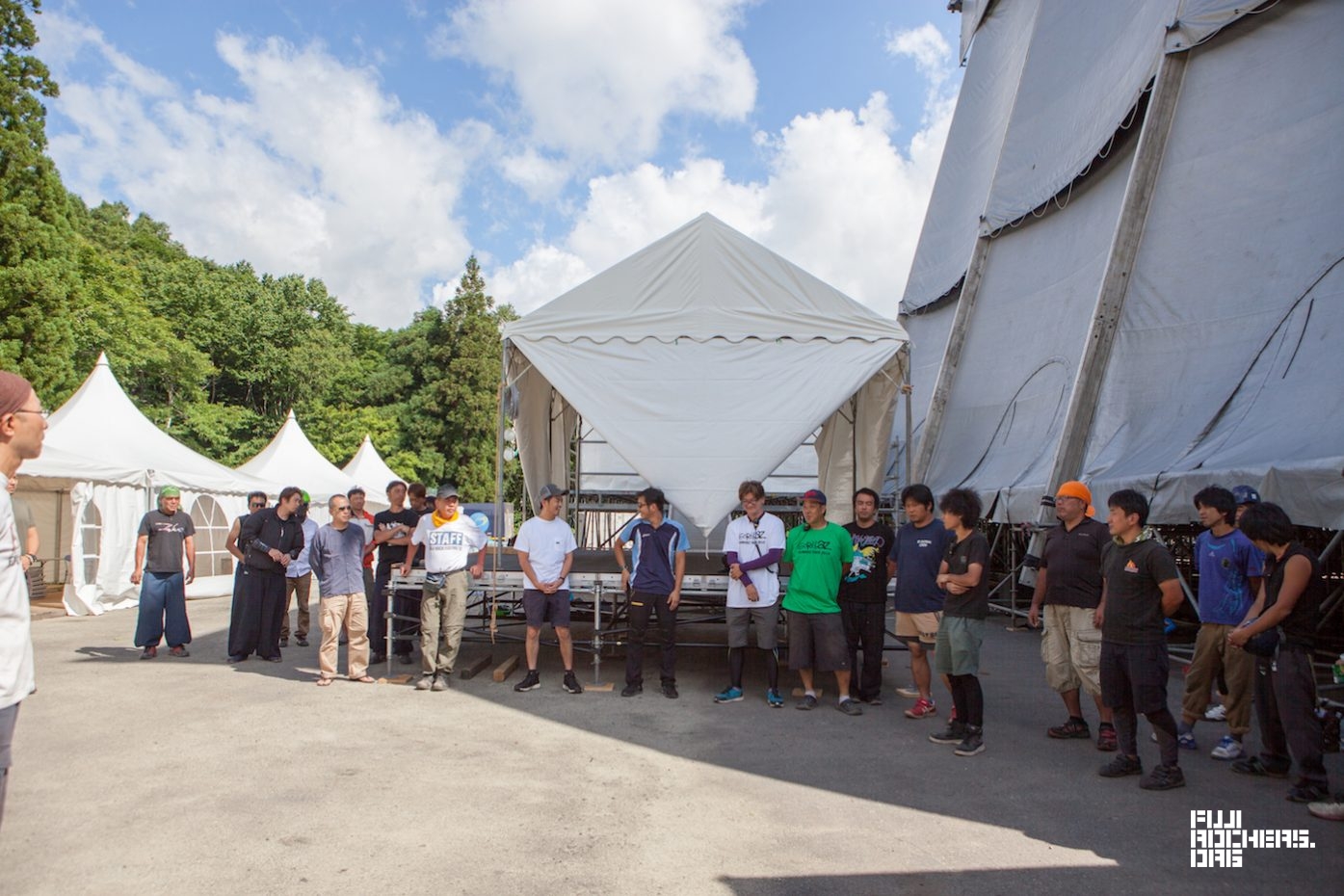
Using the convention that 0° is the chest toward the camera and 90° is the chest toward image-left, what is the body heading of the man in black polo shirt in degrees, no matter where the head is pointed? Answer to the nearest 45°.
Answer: approximately 45°

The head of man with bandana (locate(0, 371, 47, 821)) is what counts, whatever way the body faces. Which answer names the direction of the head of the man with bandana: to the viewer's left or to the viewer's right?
to the viewer's right

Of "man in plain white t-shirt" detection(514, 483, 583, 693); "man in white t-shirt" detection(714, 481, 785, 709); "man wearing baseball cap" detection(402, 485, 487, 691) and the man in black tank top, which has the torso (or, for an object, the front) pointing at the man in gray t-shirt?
the man in black tank top

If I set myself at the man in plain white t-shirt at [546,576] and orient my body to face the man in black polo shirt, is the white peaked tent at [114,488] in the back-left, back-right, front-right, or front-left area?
back-left

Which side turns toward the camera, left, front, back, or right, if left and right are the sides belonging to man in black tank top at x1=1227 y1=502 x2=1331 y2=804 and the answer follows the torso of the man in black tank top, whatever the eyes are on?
left

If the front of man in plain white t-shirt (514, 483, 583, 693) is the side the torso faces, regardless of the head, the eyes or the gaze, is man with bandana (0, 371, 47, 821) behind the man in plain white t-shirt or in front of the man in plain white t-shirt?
in front

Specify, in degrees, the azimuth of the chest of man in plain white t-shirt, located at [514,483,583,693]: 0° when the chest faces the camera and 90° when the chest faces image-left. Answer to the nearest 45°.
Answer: approximately 0°

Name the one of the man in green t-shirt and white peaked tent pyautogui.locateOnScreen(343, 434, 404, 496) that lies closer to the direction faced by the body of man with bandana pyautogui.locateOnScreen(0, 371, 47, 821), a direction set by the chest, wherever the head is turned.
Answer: the man in green t-shirt

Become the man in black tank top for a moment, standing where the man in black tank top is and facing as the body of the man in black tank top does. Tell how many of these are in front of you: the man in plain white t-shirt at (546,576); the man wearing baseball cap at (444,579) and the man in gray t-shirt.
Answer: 3

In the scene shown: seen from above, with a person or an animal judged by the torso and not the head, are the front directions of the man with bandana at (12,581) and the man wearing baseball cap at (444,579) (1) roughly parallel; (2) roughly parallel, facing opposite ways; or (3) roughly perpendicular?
roughly perpendicular

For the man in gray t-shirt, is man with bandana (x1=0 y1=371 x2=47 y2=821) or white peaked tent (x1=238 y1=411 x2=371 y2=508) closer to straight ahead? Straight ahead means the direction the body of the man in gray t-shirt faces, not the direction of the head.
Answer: the man with bandana

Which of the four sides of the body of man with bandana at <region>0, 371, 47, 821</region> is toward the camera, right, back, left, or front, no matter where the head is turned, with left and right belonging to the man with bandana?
right
